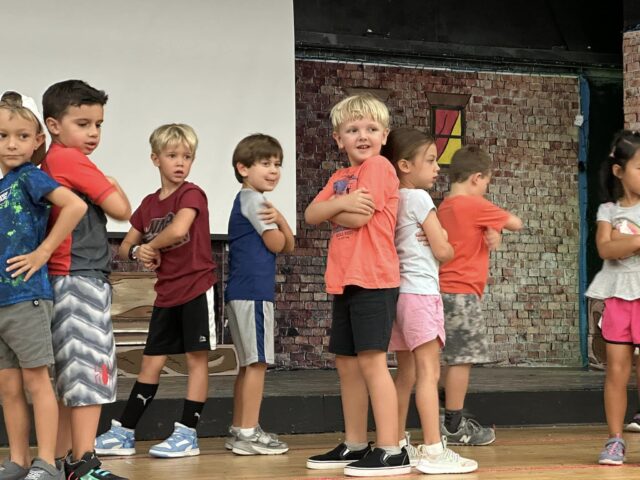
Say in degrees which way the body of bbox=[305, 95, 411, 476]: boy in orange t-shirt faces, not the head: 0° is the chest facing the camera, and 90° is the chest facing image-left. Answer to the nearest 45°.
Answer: approximately 45°

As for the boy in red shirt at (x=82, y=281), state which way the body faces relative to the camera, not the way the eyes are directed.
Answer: to the viewer's right

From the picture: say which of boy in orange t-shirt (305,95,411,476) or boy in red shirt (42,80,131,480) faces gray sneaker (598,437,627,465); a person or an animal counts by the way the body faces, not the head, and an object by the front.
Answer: the boy in red shirt
